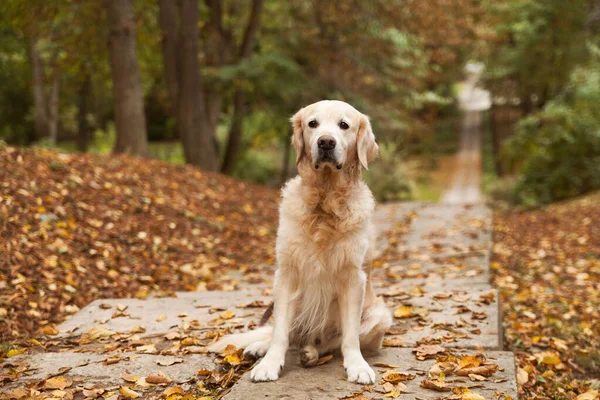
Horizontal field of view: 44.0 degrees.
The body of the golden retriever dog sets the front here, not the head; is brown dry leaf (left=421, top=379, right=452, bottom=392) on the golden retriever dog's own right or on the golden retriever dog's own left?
on the golden retriever dog's own left

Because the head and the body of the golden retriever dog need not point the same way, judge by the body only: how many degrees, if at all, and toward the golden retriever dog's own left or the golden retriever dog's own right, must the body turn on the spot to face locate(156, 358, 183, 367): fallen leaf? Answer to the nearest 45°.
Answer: approximately 90° to the golden retriever dog's own right

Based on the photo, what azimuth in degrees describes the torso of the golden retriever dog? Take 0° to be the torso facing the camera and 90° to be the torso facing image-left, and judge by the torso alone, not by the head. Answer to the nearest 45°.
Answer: approximately 0°

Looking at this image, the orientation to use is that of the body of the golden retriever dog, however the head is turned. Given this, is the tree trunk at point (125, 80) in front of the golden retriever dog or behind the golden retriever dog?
behind

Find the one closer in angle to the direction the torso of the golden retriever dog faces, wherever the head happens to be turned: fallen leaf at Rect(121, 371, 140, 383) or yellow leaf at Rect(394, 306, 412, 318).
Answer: the fallen leaf

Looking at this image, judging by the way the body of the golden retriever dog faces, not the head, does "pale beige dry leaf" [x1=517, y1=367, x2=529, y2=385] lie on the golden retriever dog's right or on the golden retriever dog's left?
on the golden retriever dog's left

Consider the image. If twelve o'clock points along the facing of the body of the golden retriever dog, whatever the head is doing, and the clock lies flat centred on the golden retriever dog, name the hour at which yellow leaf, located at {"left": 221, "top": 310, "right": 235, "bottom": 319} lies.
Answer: The yellow leaf is roughly at 5 o'clock from the golden retriever dog.

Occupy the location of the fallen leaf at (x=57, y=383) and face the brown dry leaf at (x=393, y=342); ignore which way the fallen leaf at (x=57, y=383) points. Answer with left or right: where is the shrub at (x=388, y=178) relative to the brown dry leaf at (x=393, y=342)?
left
